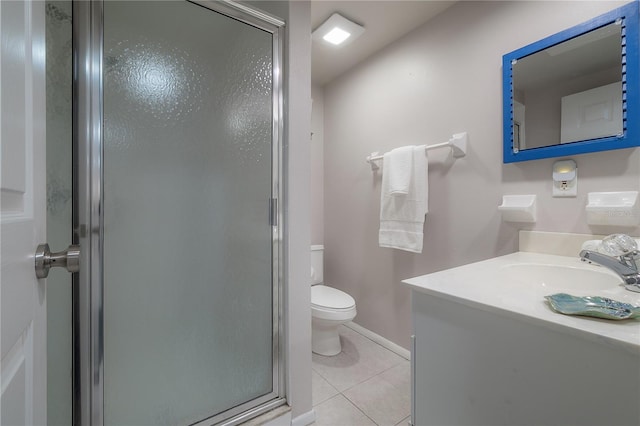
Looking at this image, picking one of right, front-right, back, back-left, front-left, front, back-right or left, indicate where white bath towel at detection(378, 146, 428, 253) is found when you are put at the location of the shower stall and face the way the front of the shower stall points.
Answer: front-left

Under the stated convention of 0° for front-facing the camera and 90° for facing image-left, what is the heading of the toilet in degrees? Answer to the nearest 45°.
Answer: approximately 315°

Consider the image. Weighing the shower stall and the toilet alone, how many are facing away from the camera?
0

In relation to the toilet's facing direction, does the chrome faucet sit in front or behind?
in front

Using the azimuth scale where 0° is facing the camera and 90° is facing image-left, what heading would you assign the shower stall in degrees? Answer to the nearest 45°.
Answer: approximately 315°
